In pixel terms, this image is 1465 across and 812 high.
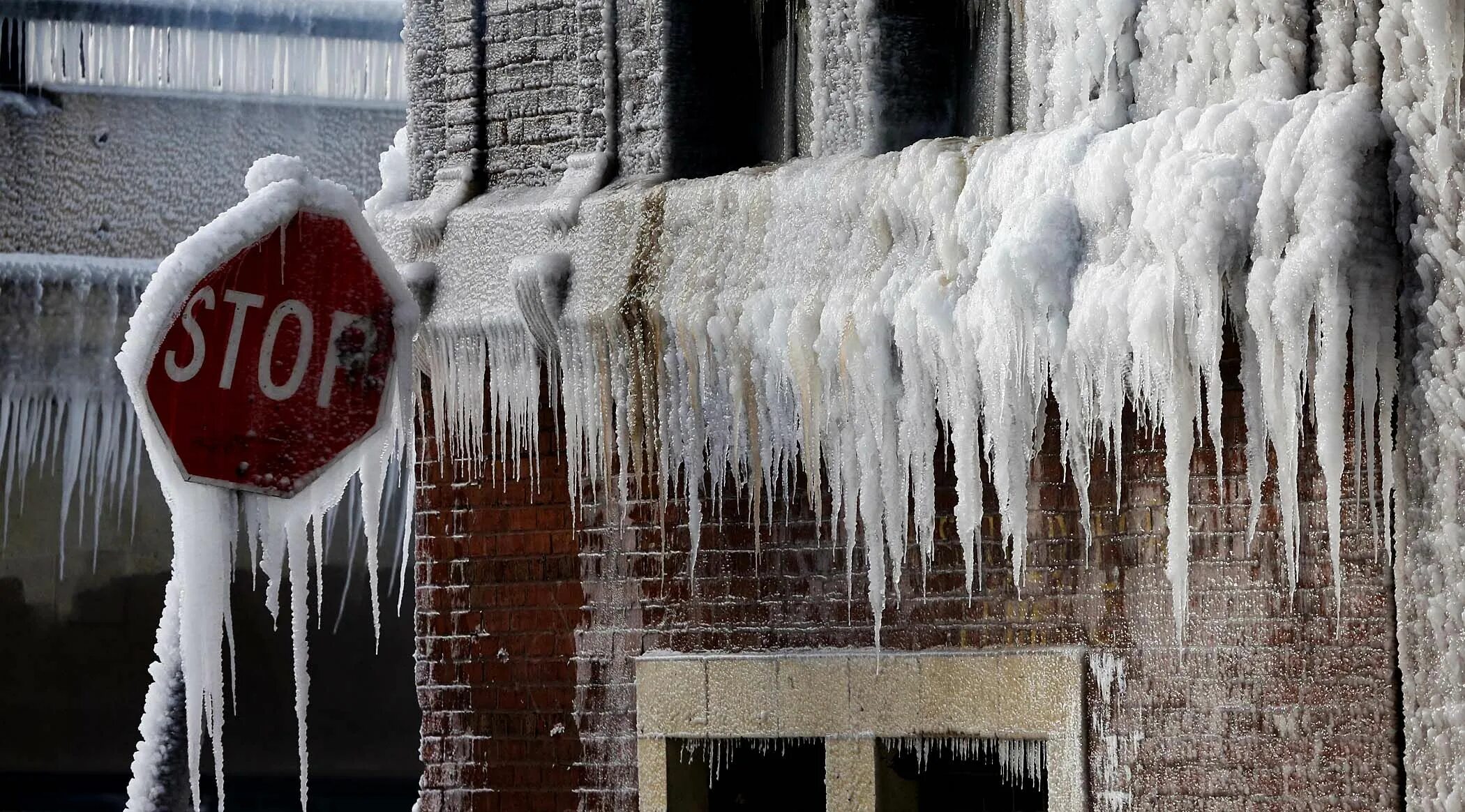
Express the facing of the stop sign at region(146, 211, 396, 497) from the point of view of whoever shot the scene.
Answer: facing the viewer

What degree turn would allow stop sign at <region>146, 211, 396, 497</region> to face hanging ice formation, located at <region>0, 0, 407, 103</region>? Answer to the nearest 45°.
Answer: approximately 180°

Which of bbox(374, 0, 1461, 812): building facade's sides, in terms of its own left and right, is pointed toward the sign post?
right

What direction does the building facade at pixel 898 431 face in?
toward the camera

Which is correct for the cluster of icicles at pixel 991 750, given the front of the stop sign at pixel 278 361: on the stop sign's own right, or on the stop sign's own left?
on the stop sign's own left

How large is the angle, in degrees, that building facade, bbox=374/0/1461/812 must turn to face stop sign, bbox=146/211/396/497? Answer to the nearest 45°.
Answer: approximately 90° to its right

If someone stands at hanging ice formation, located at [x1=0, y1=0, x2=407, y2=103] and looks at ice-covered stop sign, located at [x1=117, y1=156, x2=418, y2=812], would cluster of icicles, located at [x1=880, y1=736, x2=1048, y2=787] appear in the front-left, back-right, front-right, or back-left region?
front-left
